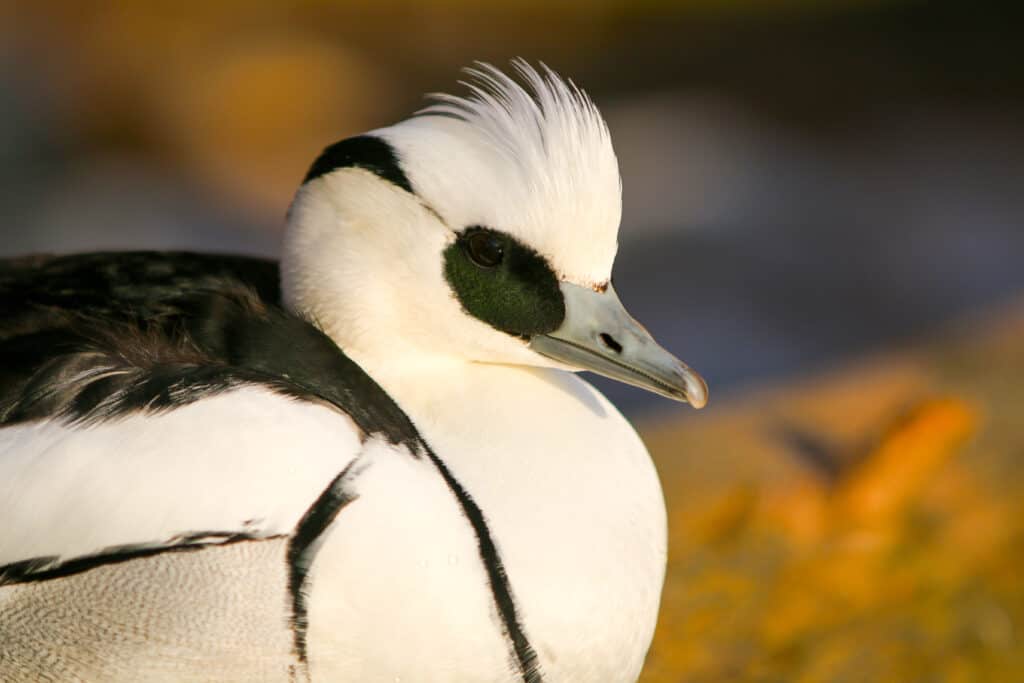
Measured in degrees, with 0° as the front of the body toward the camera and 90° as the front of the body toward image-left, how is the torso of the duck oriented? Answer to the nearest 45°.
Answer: approximately 270°
